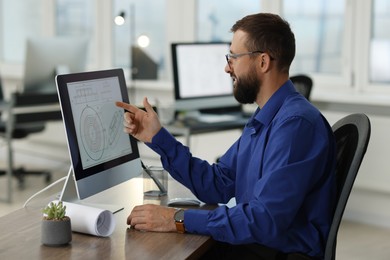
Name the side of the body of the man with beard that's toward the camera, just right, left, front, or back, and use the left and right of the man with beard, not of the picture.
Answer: left

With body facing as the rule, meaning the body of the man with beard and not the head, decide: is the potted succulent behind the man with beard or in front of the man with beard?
in front

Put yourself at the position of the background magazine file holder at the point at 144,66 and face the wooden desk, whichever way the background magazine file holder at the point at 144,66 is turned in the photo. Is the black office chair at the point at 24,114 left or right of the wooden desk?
right

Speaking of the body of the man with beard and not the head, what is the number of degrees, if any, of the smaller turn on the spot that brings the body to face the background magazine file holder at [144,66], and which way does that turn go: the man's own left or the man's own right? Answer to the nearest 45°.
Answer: approximately 90° to the man's own right

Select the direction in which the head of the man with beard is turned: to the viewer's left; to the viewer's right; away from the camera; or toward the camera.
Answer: to the viewer's left
